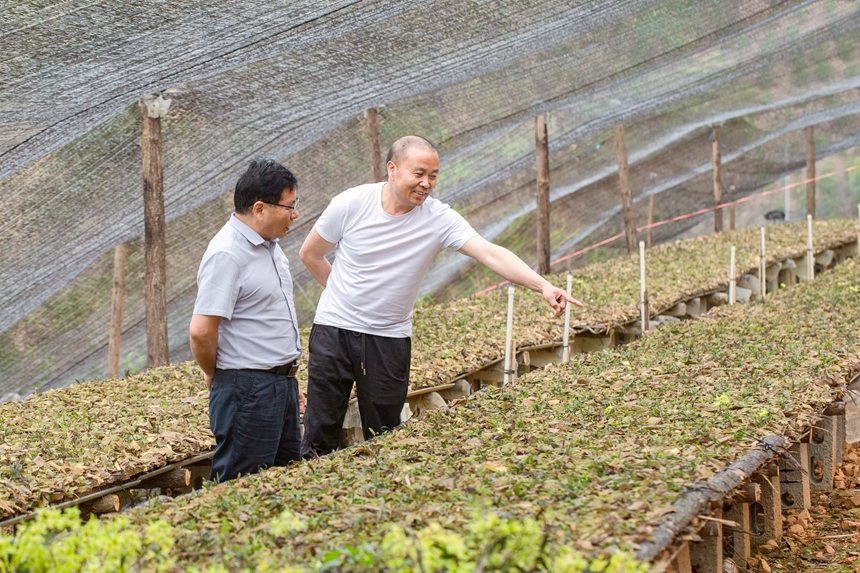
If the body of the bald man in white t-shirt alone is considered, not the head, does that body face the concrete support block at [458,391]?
no

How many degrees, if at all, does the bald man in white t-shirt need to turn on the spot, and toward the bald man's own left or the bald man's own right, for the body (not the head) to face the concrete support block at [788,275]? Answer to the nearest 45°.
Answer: approximately 135° to the bald man's own left

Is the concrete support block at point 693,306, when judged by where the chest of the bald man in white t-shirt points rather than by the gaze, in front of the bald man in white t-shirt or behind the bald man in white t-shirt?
behind

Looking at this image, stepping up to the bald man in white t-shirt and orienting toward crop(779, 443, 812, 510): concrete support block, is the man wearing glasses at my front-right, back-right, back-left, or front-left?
back-right

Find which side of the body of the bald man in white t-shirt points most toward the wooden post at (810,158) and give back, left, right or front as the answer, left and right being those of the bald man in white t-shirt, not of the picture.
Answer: back

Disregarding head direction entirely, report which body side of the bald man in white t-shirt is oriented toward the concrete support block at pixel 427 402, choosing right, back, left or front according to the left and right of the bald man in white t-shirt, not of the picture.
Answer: back

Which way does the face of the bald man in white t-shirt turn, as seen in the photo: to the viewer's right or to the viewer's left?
to the viewer's right

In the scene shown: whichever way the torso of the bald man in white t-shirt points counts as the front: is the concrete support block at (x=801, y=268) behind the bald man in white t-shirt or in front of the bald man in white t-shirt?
behind

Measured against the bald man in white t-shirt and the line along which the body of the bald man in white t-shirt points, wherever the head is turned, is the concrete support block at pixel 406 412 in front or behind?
behind

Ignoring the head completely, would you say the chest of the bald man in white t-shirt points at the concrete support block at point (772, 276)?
no

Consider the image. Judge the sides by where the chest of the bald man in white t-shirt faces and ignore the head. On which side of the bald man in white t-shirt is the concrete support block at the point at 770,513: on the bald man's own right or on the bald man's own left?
on the bald man's own left

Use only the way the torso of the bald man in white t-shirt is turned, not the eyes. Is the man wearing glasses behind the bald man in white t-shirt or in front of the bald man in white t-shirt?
in front

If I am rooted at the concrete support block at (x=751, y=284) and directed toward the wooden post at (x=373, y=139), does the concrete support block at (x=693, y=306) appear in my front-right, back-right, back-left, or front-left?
front-left

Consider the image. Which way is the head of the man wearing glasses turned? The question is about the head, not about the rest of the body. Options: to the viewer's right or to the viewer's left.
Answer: to the viewer's right

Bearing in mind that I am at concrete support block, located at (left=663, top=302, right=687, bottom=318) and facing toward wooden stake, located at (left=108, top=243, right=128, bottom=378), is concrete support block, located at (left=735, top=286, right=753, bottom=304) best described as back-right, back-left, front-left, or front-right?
back-right

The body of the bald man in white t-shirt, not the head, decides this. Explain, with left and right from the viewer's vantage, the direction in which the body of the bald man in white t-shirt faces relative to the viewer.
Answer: facing the viewer
